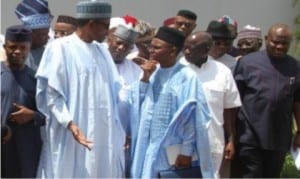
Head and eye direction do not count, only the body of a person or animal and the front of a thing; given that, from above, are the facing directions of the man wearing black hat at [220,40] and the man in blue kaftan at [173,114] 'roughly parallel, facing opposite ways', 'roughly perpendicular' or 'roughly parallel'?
roughly parallel

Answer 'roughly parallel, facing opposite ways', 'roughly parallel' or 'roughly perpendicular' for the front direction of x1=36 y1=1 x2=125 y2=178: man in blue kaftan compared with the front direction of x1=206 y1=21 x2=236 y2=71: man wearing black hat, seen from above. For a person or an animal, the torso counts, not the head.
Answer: roughly perpendicular

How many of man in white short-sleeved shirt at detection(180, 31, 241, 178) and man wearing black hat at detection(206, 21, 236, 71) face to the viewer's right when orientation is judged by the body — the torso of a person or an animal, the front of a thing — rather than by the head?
0

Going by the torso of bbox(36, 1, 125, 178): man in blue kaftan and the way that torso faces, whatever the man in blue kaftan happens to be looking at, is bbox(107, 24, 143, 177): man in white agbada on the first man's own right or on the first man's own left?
on the first man's own left

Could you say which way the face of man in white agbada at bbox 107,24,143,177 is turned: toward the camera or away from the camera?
toward the camera

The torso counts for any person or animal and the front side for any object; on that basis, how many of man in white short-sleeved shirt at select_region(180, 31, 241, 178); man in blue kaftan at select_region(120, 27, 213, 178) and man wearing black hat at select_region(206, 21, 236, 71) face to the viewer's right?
0

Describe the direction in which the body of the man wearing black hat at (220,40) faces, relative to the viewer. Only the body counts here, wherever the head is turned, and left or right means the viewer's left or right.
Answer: facing the viewer and to the left of the viewer

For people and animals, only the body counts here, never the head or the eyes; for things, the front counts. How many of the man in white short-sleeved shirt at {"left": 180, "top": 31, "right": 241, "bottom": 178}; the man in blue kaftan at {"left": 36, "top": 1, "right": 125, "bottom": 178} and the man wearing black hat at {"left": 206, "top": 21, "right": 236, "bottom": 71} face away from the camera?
0

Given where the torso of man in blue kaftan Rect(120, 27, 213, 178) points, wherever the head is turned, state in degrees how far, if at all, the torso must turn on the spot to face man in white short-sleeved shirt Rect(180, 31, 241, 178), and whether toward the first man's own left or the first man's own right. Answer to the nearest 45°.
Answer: approximately 180°

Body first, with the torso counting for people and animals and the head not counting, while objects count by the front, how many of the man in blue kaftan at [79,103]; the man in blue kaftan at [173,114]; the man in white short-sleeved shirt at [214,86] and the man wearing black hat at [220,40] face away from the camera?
0

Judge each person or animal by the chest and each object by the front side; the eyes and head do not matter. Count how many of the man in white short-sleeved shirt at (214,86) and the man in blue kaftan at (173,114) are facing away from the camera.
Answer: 0

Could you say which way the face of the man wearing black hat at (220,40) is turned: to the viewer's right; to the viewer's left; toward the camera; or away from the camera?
toward the camera

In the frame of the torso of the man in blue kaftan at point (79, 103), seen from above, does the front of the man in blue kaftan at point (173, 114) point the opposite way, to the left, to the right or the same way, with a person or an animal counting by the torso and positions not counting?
to the right

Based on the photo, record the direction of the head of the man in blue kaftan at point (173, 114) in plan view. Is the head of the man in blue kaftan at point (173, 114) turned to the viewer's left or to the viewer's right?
to the viewer's left
